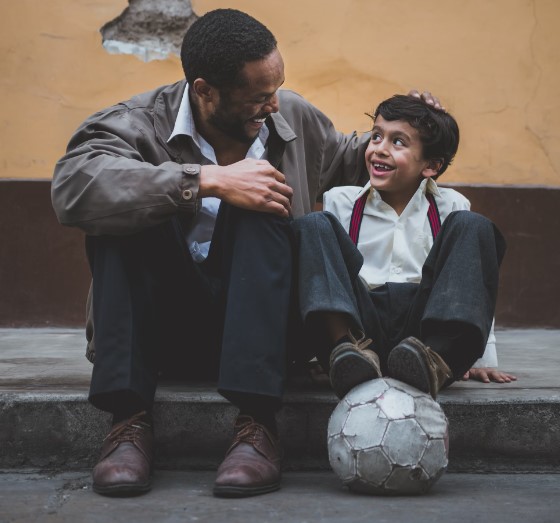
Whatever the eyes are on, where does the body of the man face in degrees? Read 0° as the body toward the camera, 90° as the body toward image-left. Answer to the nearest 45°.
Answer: approximately 0°

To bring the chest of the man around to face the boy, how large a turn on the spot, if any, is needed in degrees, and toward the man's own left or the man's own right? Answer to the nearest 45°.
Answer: approximately 90° to the man's own left

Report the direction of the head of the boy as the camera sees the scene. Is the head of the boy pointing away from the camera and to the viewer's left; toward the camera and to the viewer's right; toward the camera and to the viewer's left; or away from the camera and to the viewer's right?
toward the camera and to the viewer's left

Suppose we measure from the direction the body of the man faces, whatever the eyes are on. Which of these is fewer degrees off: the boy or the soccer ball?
the soccer ball

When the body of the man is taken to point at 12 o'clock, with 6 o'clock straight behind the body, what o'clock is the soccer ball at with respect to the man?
The soccer ball is roughly at 10 o'clock from the man.

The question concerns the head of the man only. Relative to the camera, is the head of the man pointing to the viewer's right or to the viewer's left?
to the viewer's right

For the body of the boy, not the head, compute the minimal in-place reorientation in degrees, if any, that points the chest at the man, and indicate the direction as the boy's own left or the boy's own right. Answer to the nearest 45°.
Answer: approximately 90° to the boy's own right

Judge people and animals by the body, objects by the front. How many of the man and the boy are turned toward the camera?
2
